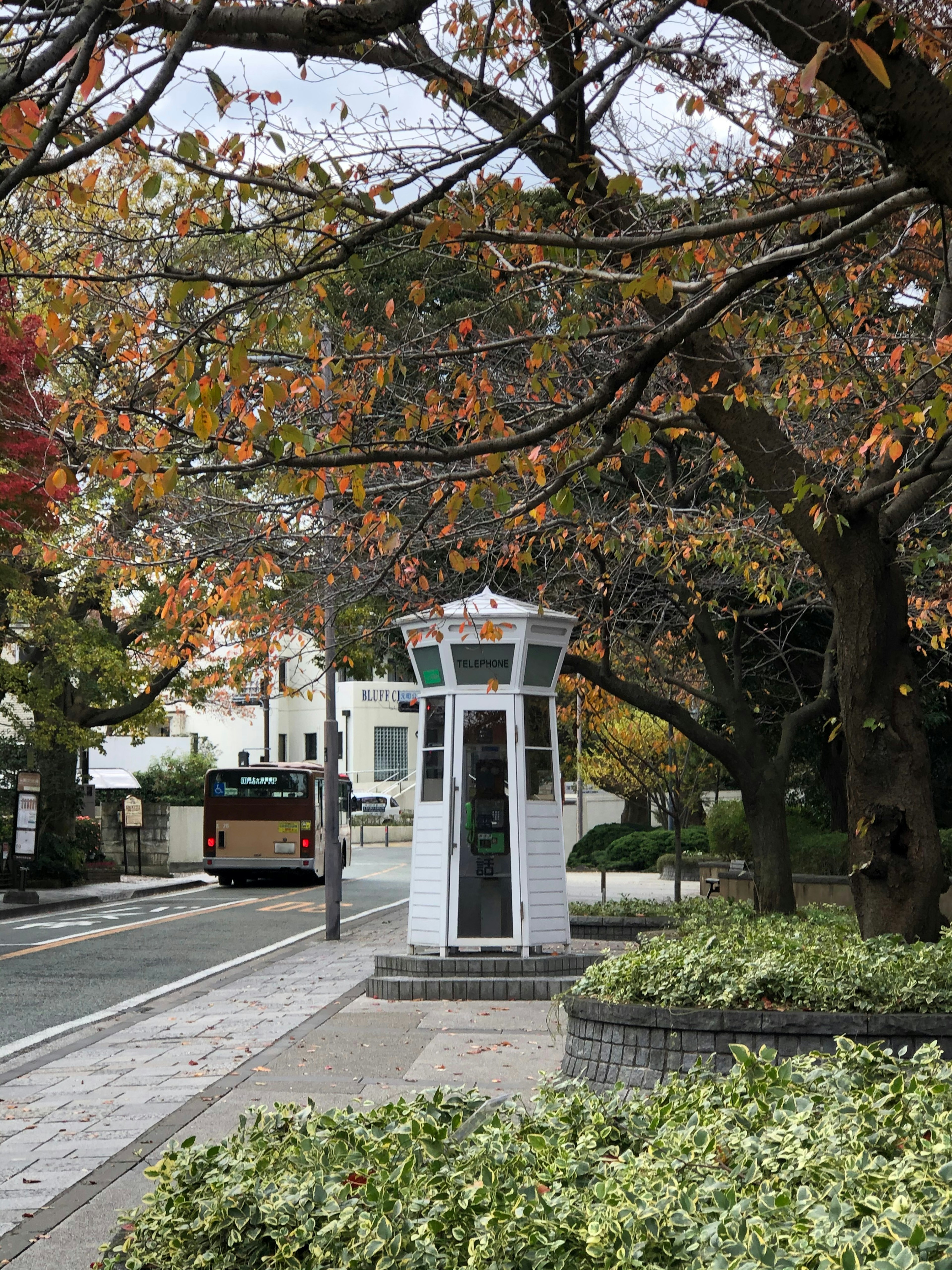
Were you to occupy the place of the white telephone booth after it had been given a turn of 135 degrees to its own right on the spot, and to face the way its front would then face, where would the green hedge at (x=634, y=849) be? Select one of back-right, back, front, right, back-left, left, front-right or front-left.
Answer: front-right

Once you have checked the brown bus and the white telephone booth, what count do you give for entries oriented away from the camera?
1

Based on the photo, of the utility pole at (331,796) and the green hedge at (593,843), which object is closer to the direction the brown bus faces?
the green hedge

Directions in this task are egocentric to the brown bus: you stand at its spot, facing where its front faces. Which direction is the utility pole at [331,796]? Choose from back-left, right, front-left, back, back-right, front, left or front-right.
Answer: back

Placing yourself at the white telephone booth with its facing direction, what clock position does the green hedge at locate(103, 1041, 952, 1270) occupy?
The green hedge is roughly at 12 o'clock from the white telephone booth.

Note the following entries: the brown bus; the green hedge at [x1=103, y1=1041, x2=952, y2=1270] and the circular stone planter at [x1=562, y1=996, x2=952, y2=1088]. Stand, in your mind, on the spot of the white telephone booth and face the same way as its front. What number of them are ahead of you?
2

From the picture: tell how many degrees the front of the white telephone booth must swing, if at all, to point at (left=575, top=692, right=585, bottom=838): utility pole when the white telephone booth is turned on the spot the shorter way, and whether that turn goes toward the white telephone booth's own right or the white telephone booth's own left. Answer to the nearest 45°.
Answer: approximately 180°

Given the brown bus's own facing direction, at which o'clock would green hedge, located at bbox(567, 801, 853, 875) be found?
The green hedge is roughly at 4 o'clock from the brown bus.

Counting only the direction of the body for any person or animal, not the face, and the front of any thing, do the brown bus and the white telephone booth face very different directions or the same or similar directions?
very different directions

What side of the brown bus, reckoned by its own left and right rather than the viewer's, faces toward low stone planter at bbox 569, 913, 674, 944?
back

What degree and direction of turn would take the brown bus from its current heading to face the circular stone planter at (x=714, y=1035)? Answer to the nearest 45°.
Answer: approximately 180°

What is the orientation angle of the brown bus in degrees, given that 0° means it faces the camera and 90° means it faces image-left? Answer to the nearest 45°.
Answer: approximately 180°

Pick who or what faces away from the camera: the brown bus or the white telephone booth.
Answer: the brown bus
